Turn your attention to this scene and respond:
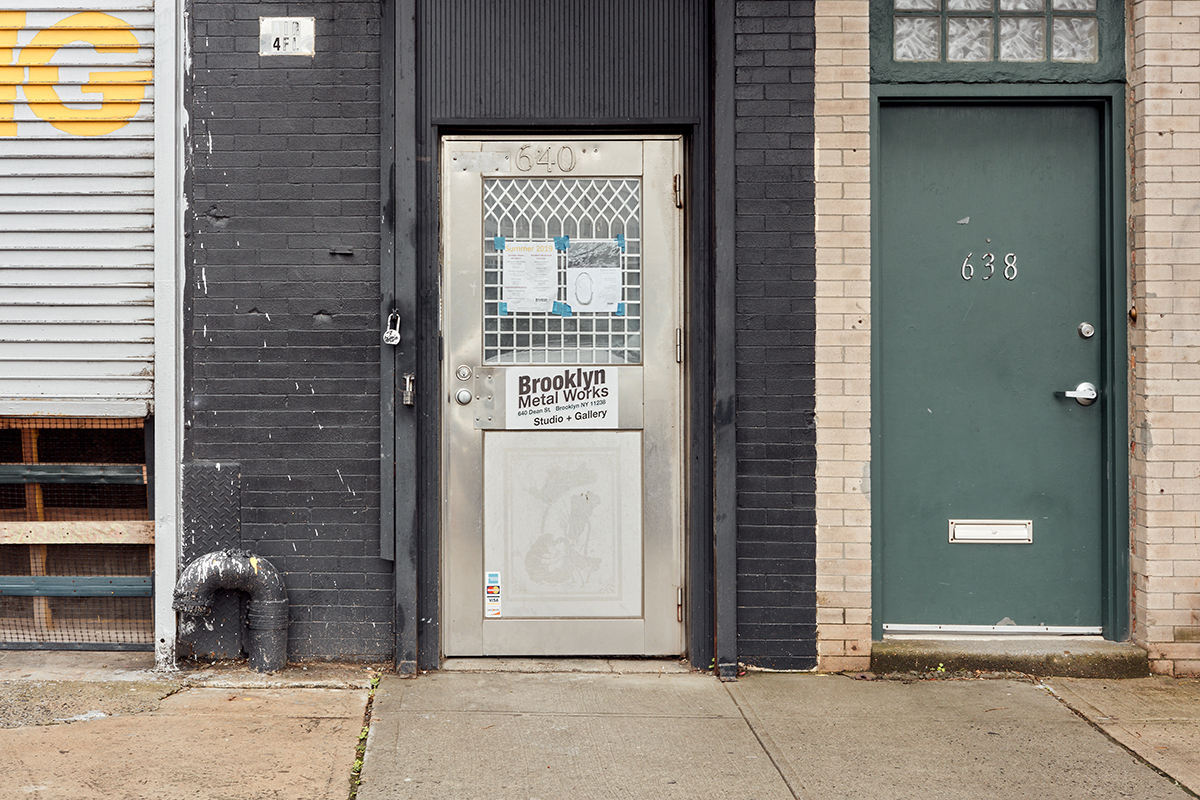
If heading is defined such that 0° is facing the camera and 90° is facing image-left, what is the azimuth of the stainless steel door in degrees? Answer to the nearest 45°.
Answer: approximately 0°

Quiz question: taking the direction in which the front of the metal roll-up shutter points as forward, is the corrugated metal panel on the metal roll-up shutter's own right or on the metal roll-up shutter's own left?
on the metal roll-up shutter's own left

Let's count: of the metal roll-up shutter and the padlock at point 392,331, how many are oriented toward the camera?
2

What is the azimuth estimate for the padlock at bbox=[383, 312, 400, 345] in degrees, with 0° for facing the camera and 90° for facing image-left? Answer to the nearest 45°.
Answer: approximately 0°

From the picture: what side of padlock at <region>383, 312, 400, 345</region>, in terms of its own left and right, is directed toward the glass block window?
left
